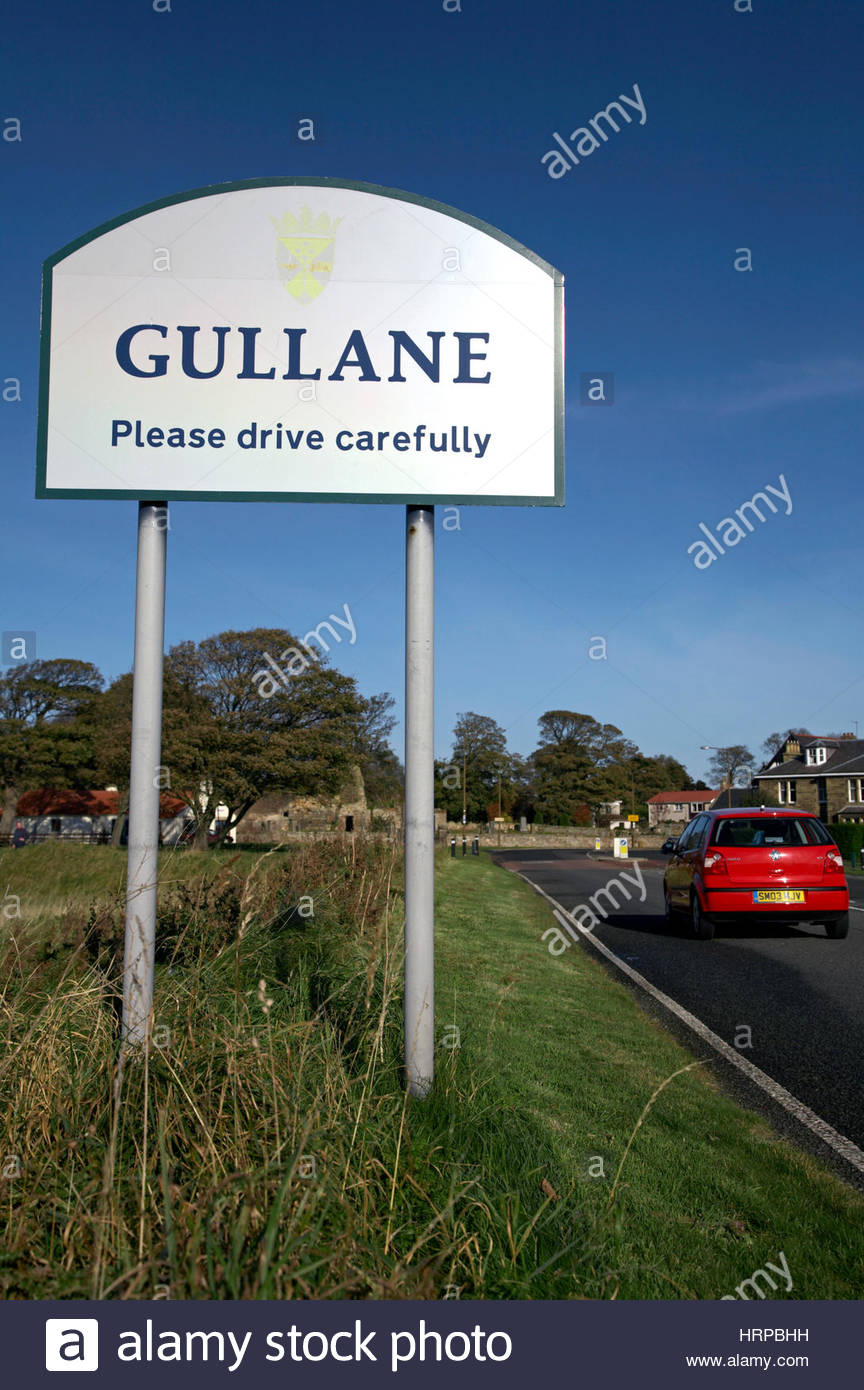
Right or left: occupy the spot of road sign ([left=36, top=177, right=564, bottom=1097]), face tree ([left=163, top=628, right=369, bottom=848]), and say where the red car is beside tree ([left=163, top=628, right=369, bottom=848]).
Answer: right

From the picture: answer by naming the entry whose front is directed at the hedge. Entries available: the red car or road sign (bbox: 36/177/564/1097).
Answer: the red car

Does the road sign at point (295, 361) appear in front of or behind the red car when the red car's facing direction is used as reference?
behind

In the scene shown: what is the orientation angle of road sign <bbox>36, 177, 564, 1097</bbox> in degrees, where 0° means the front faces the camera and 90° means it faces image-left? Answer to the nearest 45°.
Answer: approximately 0°

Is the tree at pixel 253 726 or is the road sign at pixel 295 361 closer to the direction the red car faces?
the tree

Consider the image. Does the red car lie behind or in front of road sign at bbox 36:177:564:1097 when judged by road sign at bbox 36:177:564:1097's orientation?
behind

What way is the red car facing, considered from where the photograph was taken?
facing away from the viewer

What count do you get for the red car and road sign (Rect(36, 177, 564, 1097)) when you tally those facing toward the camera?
1

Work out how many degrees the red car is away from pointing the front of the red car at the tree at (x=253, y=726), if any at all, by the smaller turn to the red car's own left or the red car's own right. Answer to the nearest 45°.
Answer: approximately 45° to the red car's own left

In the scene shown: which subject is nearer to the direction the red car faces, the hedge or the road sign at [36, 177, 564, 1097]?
the hedge

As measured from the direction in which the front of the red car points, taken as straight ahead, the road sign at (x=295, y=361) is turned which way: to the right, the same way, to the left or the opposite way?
the opposite way

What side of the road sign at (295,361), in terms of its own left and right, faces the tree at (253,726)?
back
